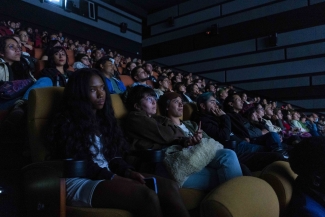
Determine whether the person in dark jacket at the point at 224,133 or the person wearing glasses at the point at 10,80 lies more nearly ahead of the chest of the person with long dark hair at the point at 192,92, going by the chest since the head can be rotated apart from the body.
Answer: the person in dark jacket

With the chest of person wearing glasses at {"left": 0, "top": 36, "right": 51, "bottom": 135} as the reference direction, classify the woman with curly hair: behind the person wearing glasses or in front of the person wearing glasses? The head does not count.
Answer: in front

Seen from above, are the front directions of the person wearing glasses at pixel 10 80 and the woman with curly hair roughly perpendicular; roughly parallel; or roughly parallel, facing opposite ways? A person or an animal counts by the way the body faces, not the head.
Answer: roughly parallel

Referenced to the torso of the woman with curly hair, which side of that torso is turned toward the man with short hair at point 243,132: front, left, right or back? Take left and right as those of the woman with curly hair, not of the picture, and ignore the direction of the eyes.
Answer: left

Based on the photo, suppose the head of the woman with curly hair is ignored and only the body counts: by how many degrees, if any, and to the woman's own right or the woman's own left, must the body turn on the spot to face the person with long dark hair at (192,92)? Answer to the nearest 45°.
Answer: approximately 90° to the woman's own left

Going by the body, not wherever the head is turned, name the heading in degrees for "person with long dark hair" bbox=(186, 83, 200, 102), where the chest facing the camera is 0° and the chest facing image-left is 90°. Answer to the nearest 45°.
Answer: approximately 315°

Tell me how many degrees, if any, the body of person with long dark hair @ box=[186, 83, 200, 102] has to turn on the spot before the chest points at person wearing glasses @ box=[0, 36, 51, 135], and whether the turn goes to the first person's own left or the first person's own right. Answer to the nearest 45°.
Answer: approximately 90° to the first person's own right

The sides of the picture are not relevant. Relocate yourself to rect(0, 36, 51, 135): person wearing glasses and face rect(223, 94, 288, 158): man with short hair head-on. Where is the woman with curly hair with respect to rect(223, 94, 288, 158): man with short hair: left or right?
right

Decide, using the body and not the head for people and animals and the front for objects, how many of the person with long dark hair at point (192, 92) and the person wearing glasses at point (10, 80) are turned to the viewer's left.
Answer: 0

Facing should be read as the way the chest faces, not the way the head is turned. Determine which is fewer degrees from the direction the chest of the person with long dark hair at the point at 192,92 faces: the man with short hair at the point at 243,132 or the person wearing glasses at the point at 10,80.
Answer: the man with short hair

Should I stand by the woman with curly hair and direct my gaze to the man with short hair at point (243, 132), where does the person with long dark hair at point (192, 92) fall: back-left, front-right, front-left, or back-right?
front-left

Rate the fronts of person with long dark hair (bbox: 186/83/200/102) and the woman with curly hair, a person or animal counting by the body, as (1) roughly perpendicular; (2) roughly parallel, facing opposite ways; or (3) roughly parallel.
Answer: roughly parallel

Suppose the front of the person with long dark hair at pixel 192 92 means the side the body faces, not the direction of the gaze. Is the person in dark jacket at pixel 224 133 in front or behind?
in front
